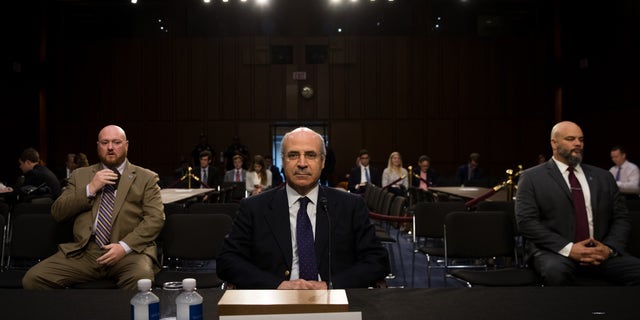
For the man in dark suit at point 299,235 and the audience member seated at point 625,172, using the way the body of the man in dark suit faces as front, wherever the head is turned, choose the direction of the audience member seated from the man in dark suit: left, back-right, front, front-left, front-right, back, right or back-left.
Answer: back-left

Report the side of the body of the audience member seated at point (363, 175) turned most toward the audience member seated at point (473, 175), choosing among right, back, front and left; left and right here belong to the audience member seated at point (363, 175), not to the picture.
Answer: left

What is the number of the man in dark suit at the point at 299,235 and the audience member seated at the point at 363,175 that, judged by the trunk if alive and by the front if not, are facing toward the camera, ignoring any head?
2

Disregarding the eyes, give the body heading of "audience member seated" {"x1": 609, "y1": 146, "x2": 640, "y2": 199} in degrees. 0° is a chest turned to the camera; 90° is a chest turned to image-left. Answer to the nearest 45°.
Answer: approximately 45°

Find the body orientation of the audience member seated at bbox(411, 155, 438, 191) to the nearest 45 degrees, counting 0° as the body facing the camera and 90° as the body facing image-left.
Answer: approximately 0°

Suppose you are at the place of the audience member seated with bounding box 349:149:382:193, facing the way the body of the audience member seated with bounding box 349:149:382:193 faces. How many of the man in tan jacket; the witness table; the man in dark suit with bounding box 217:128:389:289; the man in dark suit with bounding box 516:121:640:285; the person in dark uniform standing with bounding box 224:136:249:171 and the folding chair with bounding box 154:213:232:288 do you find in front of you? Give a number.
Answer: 5

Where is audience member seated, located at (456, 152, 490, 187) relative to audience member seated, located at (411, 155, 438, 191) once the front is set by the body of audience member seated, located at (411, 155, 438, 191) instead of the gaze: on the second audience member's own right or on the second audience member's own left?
on the second audience member's own left

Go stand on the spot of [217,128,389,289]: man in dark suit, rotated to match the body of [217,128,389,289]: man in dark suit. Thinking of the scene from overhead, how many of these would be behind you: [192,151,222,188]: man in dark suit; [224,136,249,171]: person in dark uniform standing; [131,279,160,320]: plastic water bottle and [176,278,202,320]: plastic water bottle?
2

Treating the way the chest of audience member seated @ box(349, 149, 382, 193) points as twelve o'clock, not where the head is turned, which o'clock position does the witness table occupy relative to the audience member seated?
The witness table is roughly at 12 o'clock from the audience member seated.

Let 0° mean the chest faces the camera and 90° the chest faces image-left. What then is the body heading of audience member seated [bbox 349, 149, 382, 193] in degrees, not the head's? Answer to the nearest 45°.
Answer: approximately 0°

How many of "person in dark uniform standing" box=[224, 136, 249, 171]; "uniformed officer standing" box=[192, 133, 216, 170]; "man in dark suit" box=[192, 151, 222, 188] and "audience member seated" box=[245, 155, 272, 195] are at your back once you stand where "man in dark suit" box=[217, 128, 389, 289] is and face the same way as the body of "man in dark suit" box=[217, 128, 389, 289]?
4

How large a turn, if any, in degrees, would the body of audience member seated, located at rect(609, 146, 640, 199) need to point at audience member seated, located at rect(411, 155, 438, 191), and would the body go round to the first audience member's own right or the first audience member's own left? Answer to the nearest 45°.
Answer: approximately 45° to the first audience member's own right
